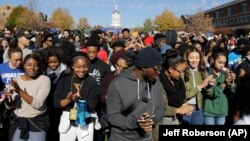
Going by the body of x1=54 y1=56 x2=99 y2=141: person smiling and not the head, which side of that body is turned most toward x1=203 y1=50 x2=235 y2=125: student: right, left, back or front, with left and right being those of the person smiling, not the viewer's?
left

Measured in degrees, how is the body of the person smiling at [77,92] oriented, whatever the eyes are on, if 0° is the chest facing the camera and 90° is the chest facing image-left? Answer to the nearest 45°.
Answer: approximately 0°

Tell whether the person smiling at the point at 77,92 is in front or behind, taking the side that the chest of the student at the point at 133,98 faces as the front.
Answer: behind

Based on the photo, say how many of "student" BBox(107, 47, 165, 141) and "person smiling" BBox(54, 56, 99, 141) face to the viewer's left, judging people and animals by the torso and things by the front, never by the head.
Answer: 0

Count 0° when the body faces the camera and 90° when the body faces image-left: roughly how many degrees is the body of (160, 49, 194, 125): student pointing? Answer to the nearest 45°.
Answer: approximately 315°

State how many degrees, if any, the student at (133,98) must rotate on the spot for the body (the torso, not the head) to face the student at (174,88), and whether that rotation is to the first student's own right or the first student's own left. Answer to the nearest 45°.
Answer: approximately 90° to the first student's own left

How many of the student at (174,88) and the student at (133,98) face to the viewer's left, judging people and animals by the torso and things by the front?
0

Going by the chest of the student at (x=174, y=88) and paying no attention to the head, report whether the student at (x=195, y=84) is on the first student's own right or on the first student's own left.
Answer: on the first student's own left

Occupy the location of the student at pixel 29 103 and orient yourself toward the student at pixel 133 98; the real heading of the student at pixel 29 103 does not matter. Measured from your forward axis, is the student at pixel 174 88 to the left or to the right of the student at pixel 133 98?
left

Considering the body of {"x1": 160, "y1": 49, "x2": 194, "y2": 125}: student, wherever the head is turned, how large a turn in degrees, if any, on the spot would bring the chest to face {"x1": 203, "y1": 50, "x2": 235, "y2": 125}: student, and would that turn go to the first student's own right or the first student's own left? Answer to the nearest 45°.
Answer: approximately 90° to the first student's own left

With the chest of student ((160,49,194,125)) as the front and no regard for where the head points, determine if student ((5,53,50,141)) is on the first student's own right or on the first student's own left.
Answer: on the first student's own right

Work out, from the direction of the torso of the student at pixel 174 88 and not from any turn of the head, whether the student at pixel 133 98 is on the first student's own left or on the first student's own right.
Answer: on the first student's own right
